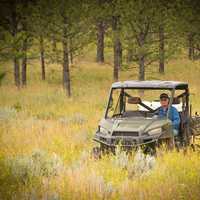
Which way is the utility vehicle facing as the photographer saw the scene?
facing the viewer and to the left of the viewer
